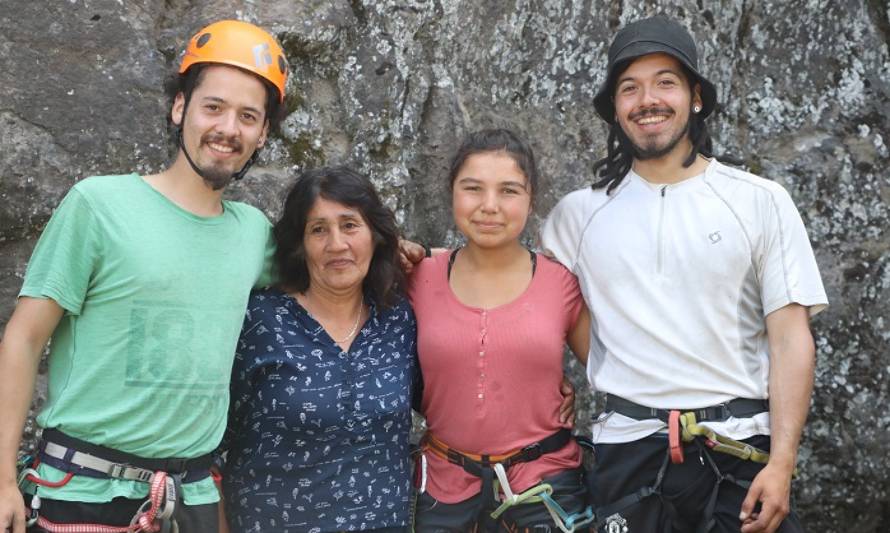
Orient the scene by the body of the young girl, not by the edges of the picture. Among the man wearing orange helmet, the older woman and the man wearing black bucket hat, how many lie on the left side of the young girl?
1

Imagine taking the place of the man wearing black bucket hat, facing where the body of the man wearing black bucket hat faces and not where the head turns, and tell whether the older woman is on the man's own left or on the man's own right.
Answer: on the man's own right

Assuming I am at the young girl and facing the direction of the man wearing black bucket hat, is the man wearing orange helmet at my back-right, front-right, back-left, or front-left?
back-right

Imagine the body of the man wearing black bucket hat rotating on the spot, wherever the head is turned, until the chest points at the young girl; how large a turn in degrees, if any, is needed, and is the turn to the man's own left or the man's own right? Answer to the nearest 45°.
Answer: approximately 90° to the man's own right

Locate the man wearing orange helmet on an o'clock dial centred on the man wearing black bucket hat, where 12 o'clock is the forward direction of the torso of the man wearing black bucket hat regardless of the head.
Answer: The man wearing orange helmet is roughly at 2 o'clock from the man wearing black bucket hat.

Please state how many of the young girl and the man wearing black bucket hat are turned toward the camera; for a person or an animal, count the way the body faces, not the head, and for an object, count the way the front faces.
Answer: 2

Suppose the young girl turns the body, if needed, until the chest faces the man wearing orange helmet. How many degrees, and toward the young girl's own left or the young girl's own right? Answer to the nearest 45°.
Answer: approximately 45° to the young girl's own right

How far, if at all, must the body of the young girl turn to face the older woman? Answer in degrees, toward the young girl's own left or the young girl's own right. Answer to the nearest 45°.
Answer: approximately 90° to the young girl's own right
